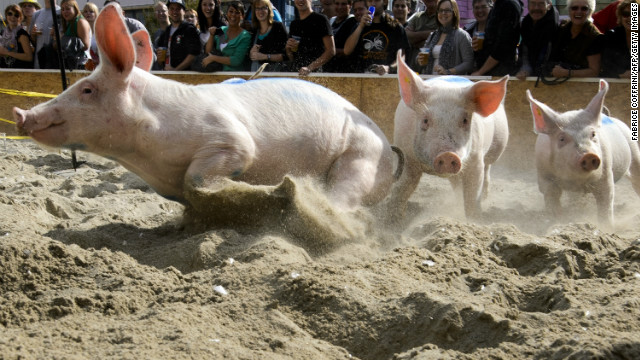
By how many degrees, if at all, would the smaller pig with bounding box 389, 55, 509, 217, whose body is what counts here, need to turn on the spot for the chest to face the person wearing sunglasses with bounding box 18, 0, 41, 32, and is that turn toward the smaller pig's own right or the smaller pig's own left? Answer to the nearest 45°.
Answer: approximately 135° to the smaller pig's own right

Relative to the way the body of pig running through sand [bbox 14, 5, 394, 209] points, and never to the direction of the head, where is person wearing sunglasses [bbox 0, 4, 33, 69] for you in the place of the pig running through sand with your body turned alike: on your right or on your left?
on your right

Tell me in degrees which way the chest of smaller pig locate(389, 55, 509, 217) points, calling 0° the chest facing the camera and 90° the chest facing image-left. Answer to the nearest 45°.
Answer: approximately 0°

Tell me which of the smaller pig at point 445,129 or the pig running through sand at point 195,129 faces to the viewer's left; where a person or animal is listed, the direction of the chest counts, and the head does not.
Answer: the pig running through sand

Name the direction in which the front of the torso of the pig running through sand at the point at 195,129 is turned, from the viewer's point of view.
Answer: to the viewer's left

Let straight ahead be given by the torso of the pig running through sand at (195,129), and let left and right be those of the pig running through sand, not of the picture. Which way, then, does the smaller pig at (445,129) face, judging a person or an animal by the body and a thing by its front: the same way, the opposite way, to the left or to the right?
to the left

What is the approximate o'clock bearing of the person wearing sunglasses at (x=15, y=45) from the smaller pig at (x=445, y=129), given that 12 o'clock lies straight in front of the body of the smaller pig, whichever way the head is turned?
The person wearing sunglasses is roughly at 4 o'clock from the smaller pig.

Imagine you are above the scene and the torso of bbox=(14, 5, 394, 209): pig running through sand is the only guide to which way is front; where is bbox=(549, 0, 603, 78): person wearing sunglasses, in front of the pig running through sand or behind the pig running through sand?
behind

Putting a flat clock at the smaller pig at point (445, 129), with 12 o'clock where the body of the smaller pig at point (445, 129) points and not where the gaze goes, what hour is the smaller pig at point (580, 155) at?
the smaller pig at point (580, 155) is roughly at 8 o'clock from the smaller pig at point (445, 129).

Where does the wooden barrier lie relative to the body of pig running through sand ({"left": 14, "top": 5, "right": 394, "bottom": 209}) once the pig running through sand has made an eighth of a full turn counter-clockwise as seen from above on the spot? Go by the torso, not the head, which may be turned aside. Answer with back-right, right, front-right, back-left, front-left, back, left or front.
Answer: back

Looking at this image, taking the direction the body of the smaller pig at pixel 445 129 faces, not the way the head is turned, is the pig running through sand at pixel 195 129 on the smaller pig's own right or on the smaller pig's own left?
on the smaller pig's own right

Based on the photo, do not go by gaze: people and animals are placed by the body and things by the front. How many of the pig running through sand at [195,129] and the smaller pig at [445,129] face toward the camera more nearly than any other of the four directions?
1
